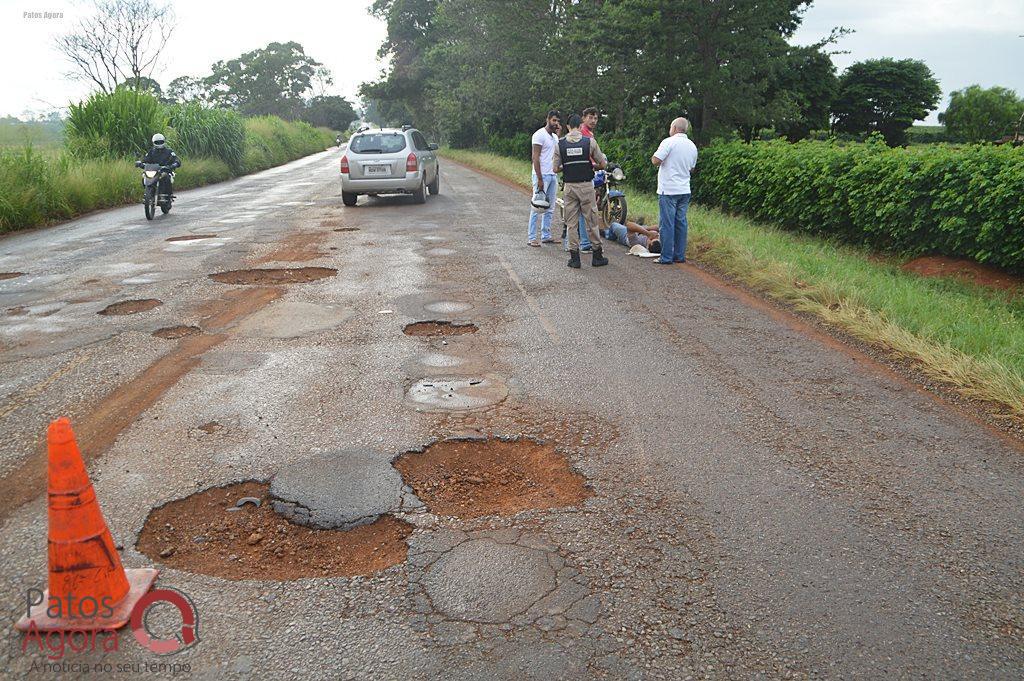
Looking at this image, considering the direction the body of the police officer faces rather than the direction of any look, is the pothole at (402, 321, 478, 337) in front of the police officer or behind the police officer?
behind

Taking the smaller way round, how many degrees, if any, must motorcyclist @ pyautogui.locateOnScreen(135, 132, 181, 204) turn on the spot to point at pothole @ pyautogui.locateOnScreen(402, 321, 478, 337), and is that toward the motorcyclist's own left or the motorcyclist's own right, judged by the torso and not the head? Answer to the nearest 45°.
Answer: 0° — they already face it

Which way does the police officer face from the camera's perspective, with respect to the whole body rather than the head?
away from the camera

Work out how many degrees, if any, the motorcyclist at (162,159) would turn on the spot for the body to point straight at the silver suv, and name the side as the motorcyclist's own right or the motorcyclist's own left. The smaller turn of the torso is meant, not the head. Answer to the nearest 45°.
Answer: approximately 90° to the motorcyclist's own left

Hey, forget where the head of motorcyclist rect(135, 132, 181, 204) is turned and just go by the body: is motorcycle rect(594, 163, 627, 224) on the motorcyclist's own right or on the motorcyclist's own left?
on the motorcyclist's own left

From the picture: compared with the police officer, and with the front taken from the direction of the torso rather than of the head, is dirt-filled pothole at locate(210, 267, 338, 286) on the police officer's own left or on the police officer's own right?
on the police officer's own left

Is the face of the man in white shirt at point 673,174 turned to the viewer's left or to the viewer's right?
to the viewer's left

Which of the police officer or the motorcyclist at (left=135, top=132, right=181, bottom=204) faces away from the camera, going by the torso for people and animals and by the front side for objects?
the police officer

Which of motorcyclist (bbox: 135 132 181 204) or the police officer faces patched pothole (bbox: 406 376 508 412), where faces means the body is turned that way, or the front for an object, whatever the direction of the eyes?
the motorcyclist

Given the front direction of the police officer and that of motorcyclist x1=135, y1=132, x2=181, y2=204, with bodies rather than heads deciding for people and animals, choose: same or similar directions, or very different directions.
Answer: very different directions

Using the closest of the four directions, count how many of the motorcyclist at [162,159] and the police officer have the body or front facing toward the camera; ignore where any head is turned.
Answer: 1

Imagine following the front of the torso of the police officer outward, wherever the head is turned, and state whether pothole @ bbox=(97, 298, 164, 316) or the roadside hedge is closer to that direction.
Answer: the roadside hedge

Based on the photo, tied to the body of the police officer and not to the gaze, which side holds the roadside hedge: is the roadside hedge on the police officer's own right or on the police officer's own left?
on the police officer's own right

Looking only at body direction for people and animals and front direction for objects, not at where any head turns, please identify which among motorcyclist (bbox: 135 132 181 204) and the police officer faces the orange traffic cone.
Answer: the motorcyclist
